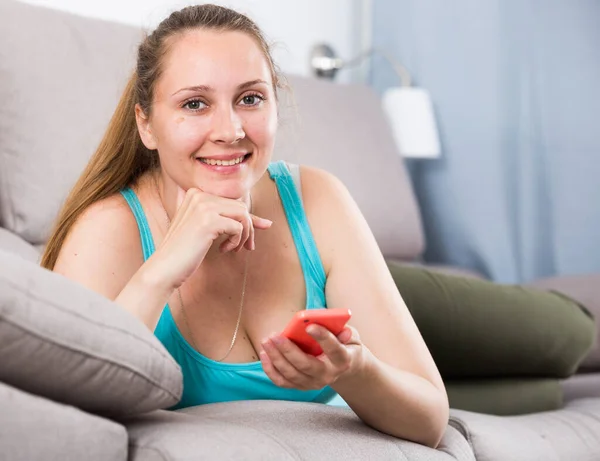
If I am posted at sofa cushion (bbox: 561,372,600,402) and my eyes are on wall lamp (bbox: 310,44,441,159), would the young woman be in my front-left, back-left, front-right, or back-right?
back-left

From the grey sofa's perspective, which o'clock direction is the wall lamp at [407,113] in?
The wall lamp is roughly at 8 o'clock from the grey sofa.

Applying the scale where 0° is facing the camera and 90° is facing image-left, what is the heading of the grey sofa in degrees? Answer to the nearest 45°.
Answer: approximately 315°
